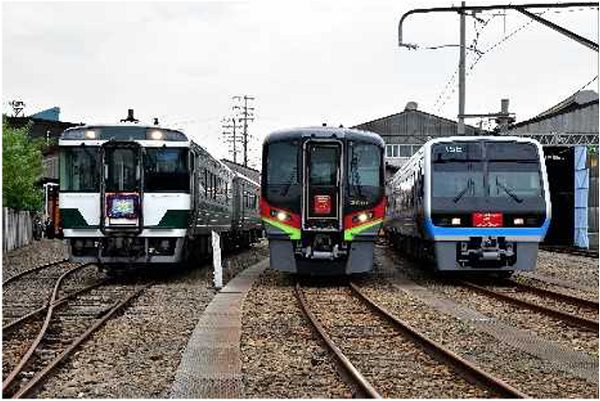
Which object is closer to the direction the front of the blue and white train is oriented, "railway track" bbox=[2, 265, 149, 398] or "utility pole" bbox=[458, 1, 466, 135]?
the railway track

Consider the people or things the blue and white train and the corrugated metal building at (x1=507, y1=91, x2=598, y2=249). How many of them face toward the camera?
2

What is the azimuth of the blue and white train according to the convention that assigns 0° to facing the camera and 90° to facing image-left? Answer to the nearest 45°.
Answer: approximately 0°

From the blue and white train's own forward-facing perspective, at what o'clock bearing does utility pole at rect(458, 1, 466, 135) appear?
The utility pole is roughly at 6 o'clock from the blue and white train.
